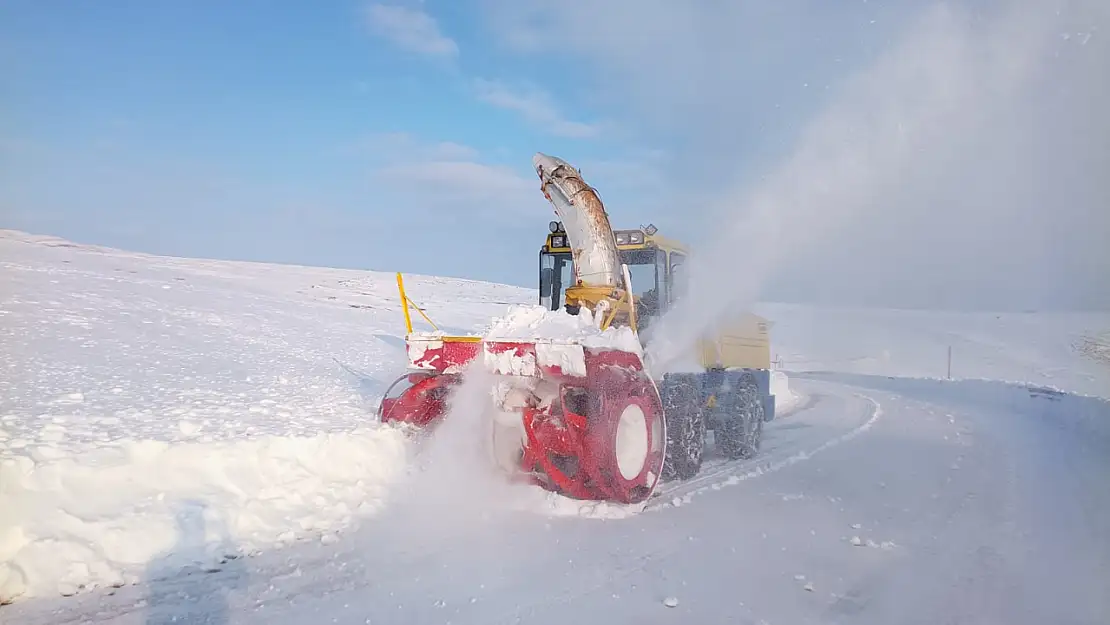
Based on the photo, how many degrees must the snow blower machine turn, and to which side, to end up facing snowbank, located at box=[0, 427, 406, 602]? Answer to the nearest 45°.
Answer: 0° — it already faces it

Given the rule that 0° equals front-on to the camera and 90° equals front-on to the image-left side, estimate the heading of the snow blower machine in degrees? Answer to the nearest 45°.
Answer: approximately 45°
